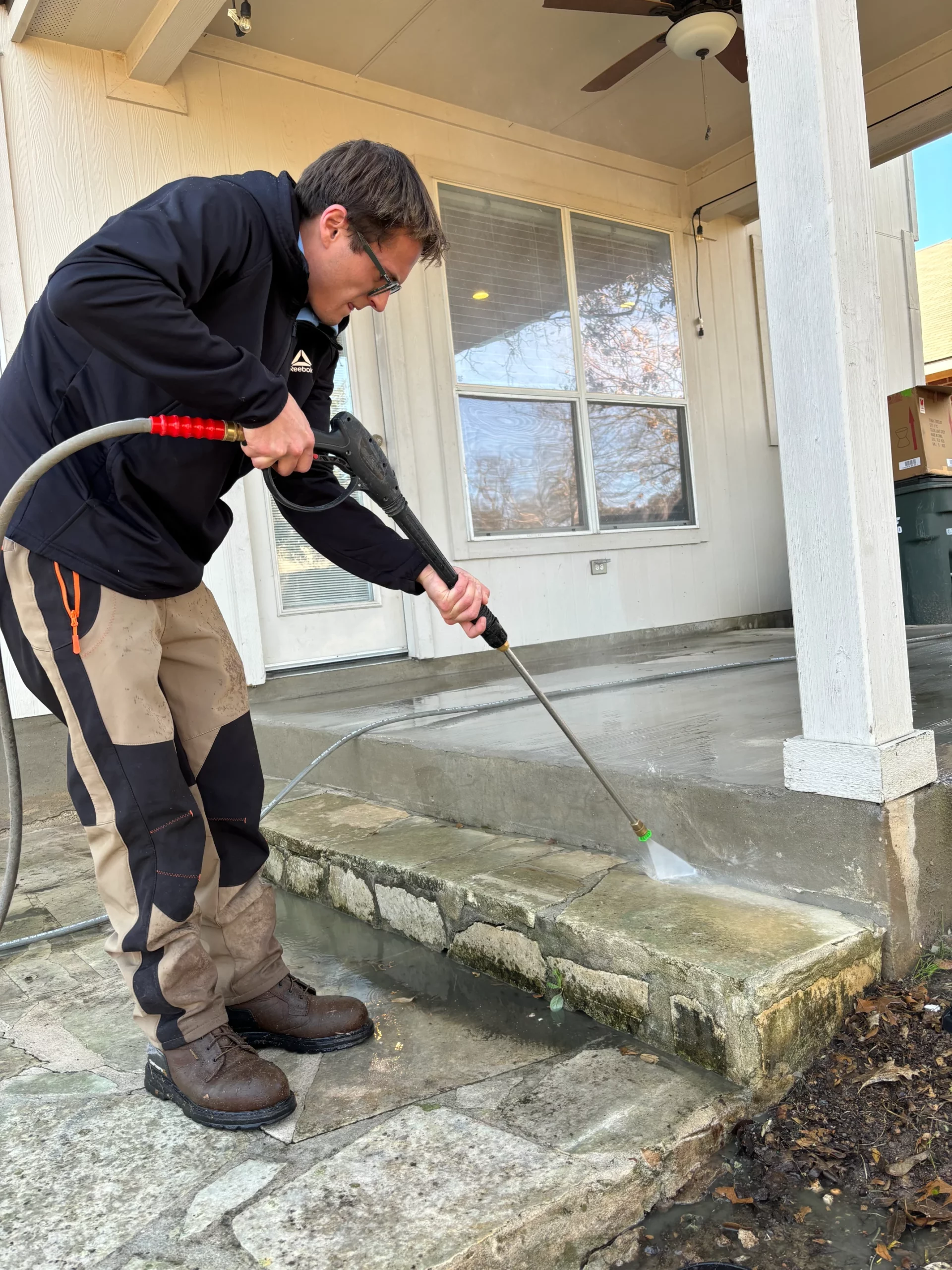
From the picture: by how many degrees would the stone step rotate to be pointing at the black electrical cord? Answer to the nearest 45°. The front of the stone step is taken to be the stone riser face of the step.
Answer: approximately 135° to its right

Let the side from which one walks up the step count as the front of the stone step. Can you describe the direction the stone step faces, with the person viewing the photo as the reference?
facing the viewer and to the left of the viewer

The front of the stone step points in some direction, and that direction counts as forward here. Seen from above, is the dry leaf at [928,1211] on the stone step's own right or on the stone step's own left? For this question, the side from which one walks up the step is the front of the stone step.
on the stone step's own left

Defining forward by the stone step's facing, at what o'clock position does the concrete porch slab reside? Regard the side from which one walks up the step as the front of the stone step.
The concrete porch slab is roughly at 5 o'clock from the stone step.

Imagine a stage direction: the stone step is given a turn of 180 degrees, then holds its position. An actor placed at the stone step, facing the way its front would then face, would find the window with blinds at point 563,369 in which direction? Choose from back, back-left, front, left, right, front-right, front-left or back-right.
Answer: front-left

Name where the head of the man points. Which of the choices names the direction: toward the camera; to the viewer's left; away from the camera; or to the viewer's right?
to the viewer's right
